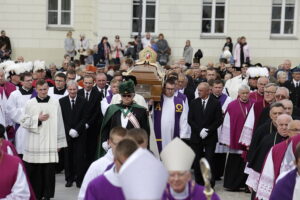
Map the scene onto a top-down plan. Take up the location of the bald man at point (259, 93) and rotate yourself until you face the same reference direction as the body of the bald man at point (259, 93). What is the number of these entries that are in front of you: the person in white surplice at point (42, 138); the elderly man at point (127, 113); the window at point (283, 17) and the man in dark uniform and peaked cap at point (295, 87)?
2

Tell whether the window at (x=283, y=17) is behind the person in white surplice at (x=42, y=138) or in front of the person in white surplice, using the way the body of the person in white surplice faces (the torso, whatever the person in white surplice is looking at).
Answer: behind

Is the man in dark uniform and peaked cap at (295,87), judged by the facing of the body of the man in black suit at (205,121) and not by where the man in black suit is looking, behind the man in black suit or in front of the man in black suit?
behind

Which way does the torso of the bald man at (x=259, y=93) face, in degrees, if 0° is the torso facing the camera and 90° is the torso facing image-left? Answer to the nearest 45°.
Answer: approximately 45°

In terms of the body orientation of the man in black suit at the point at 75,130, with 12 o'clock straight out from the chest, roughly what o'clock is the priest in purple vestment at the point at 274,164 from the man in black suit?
The priest in purple vestment is roughly at 11 o'clock from the man in black suit.

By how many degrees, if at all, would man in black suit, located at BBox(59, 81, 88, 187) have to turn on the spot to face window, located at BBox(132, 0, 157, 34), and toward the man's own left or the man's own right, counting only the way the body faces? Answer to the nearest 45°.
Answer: approximately 180°

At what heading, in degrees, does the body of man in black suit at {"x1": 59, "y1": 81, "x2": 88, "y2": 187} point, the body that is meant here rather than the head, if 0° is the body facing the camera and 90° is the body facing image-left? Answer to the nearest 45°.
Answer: approximately 0°

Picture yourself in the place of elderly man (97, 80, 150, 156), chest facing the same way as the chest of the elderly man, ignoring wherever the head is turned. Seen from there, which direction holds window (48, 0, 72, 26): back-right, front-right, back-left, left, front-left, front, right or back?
back
